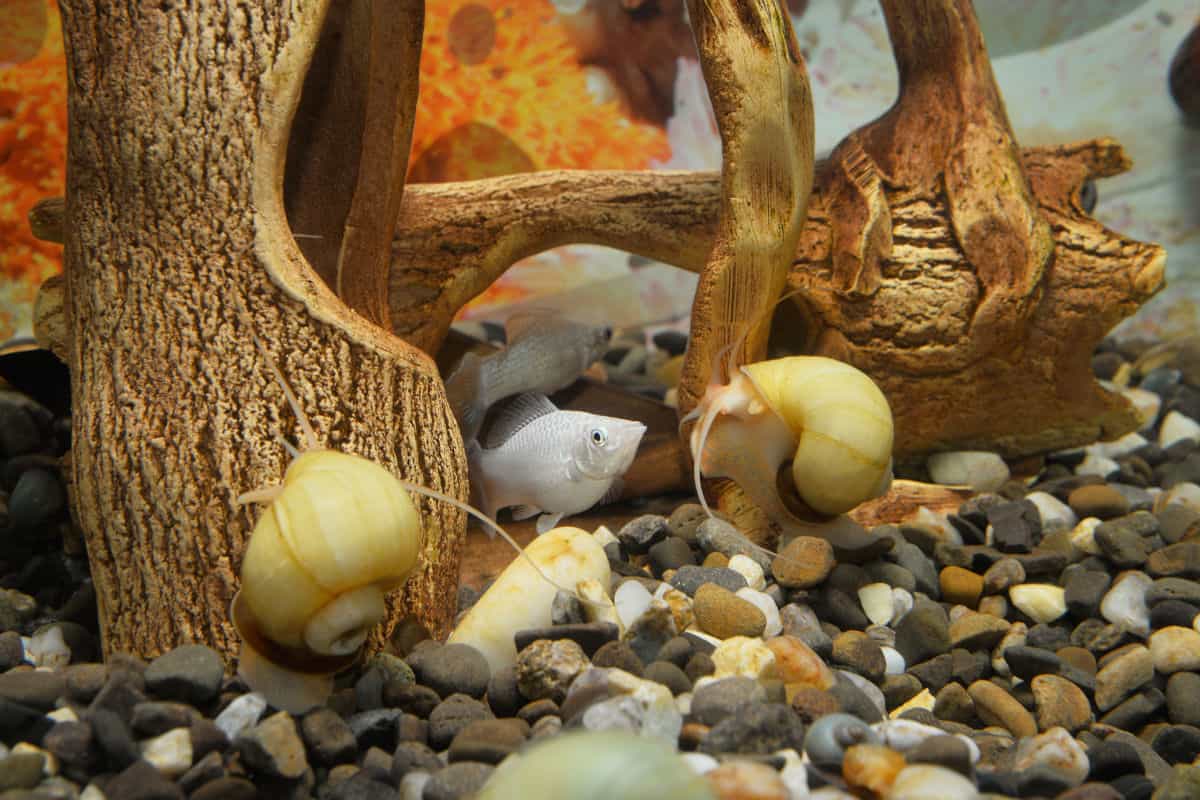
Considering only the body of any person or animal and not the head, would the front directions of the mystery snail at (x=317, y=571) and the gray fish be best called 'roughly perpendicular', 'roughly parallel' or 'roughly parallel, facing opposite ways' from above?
roughly perpendicular

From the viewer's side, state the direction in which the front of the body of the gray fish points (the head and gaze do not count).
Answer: to the viewer's right

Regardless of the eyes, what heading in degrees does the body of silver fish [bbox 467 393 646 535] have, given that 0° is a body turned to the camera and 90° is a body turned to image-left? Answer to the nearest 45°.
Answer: approximately 270°

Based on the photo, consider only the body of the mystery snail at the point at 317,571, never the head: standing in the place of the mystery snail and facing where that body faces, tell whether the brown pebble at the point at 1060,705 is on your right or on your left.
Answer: on your right

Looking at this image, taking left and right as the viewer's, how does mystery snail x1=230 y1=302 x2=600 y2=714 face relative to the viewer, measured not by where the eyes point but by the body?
facing away from the viewer

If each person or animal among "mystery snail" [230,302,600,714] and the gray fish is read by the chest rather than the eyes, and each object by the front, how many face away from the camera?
1

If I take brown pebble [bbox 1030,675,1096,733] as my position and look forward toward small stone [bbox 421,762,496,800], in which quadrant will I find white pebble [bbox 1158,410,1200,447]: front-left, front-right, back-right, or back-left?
back-right

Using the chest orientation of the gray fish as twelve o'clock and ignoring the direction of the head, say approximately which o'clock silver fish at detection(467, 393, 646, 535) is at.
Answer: The silver fish is roughly at 3 o'clock from the gray fish.
